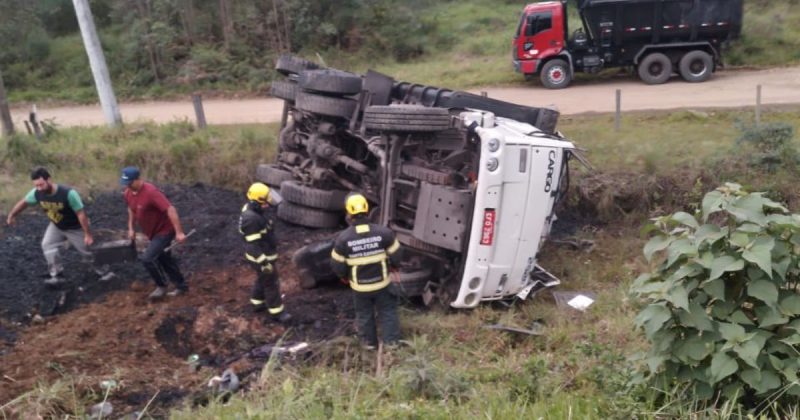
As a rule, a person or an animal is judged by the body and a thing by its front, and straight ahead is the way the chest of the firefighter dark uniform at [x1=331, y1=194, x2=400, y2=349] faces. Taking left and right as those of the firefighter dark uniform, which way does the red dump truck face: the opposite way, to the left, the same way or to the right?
to the left

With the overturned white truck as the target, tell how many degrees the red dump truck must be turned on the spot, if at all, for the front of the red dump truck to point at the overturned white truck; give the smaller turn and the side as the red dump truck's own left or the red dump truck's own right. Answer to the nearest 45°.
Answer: approximately 90° to the red dump truck's own left

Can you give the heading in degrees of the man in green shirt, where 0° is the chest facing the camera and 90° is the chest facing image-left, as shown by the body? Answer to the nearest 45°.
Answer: approximately 45°

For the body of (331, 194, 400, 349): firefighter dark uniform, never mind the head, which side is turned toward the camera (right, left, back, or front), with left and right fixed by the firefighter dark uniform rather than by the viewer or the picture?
back

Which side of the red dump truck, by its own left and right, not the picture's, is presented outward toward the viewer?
left

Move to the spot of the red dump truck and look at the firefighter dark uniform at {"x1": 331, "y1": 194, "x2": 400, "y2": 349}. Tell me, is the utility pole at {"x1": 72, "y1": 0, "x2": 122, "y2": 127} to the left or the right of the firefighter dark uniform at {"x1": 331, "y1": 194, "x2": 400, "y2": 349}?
right

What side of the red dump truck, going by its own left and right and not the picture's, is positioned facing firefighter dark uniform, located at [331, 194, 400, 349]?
left

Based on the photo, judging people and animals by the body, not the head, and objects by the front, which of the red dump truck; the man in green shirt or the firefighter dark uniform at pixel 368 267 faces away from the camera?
the firefighter dark uniform

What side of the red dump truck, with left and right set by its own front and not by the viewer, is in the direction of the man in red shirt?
left

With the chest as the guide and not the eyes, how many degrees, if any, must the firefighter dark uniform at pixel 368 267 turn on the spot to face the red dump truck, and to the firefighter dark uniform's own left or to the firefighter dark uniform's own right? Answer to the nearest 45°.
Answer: approximately 45° to the firefighter dark uniform's own right

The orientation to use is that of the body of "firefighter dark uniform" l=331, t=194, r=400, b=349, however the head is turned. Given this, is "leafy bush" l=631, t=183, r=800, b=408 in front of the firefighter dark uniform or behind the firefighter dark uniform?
behind

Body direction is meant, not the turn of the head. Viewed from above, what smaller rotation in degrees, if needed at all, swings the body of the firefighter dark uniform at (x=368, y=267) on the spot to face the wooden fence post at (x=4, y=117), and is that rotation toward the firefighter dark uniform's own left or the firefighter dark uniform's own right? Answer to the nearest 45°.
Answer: approximately 45° to the firefighter dark uniform's own left
